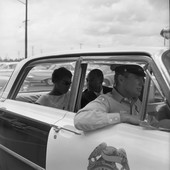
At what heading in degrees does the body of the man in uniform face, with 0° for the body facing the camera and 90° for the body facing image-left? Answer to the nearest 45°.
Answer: approximately 315°

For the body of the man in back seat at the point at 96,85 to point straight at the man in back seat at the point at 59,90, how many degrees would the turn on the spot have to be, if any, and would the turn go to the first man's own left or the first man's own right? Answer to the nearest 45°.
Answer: approximately 90° to the first man's own right

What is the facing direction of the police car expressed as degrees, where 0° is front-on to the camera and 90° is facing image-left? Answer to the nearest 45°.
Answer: approximately 315°

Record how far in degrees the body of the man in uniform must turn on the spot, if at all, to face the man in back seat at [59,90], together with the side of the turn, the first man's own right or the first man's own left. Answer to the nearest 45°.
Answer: approximately 180°

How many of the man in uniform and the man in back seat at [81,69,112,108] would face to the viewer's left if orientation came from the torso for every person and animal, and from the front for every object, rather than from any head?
0

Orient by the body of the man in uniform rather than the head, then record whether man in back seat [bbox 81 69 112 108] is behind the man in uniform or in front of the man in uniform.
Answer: behind

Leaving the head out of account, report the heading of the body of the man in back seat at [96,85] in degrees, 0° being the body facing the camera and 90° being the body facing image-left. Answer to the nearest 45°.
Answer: approximately 315°
